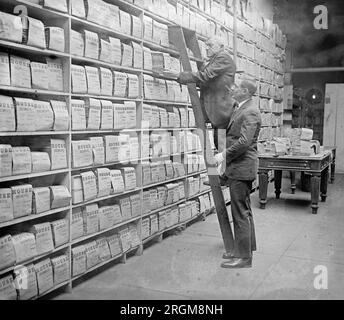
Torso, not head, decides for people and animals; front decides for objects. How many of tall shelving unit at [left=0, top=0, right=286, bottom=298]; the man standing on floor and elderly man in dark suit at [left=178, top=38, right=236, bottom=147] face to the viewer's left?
2

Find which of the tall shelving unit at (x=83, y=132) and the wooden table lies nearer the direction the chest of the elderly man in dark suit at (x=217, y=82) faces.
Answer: the tall shelving unit

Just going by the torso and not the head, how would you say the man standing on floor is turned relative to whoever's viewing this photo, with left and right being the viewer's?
facing to the left of the viewer

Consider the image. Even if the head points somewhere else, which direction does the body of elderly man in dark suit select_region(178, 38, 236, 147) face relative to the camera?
to the viewer's left

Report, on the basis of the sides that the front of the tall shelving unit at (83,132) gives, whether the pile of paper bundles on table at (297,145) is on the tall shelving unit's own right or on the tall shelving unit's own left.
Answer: on the tall shelving unit's own left

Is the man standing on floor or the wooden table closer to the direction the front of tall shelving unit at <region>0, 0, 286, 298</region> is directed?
the man standing on floor

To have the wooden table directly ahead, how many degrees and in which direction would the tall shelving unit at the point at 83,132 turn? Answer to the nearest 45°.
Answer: approximately 90° to its left

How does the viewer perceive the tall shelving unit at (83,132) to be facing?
facing the viewer and to the right of the viewer

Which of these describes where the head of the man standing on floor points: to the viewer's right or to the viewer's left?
to the viewer's left

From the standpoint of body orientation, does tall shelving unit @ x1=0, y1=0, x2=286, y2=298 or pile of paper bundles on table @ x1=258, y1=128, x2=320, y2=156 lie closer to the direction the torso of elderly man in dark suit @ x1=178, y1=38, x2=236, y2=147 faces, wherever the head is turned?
the tall shelving unit

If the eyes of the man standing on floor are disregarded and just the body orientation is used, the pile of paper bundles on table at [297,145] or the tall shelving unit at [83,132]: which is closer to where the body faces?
the tall shelving unit
